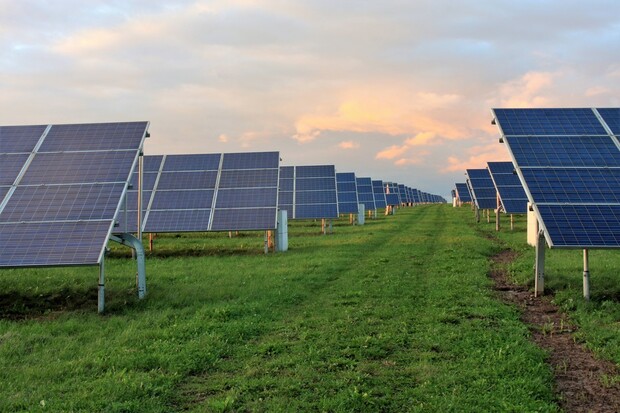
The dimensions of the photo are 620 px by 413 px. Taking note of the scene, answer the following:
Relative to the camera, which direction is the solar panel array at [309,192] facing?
toward the camera

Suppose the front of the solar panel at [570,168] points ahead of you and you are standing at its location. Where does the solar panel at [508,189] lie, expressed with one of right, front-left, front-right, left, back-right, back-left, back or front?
back

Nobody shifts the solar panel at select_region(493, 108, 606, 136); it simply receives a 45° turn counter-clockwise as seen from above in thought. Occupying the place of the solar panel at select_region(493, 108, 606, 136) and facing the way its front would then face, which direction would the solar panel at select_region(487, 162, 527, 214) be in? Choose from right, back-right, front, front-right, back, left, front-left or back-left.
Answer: back-left

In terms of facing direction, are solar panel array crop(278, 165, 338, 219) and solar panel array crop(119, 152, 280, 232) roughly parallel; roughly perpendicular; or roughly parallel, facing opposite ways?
roughly parallel

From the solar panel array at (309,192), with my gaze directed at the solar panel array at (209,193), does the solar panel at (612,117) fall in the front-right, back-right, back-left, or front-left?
front-left

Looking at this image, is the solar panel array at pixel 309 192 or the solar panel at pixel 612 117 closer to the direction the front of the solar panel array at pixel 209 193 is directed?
the solar panel

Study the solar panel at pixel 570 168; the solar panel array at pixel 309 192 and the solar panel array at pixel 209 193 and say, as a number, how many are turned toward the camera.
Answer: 3

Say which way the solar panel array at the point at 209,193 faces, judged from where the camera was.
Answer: facing the viewer

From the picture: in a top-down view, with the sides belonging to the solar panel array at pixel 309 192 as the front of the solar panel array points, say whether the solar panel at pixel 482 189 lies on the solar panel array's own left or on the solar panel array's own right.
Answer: on the solar panel array's own left

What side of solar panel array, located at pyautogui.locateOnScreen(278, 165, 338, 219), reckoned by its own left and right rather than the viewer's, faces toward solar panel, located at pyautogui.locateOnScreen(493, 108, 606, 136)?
front

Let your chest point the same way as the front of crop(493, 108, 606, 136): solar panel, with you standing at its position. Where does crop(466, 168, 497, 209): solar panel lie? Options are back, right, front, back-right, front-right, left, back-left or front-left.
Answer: back

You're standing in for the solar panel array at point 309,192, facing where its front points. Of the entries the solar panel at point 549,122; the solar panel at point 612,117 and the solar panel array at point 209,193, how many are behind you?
0

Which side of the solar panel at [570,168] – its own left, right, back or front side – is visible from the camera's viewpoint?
front
